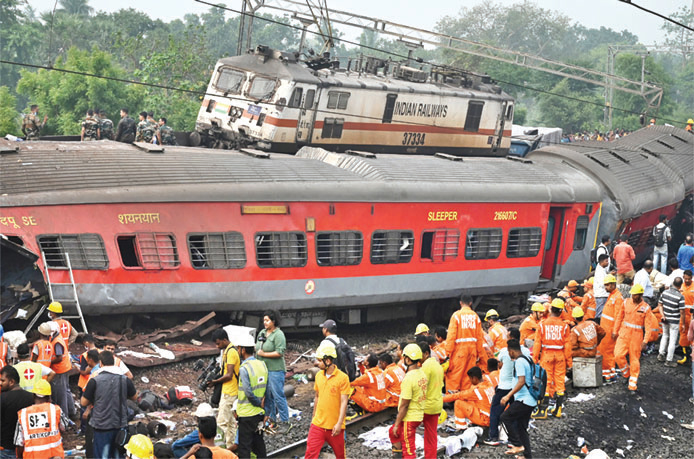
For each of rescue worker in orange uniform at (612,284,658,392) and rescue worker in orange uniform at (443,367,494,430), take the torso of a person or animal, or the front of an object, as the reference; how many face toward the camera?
1

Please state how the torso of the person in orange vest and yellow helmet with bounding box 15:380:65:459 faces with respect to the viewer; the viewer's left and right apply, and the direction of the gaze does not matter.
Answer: facing away from the viewer

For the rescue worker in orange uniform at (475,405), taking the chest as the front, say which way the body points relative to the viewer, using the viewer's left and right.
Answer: facing away from the viewer and to the left of the viewer

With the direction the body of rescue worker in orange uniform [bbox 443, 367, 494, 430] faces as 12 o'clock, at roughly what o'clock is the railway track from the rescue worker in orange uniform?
The railway track is roughly at 10 o'clock from the rescue worker in orange uniform.

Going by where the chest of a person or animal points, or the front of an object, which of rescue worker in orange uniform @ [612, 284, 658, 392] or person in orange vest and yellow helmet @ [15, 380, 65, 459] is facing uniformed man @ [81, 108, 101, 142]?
the person in orange vest and yellow helmet

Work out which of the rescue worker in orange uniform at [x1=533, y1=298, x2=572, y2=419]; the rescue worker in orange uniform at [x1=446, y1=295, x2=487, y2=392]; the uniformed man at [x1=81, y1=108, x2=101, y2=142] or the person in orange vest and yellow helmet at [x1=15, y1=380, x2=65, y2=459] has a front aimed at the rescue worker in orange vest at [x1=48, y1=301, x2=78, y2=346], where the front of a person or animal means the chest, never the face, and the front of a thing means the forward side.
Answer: the person in orange vest and yellow helmet

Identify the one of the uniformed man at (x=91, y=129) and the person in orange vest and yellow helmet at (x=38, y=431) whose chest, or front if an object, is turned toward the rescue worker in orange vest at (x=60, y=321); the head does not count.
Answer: the person in orange vest and yellow helmet

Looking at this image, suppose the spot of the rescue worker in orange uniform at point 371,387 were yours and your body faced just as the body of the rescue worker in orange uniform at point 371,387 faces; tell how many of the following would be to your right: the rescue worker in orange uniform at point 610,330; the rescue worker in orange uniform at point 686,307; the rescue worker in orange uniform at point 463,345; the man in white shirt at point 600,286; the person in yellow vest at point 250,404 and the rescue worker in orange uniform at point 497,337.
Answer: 5
